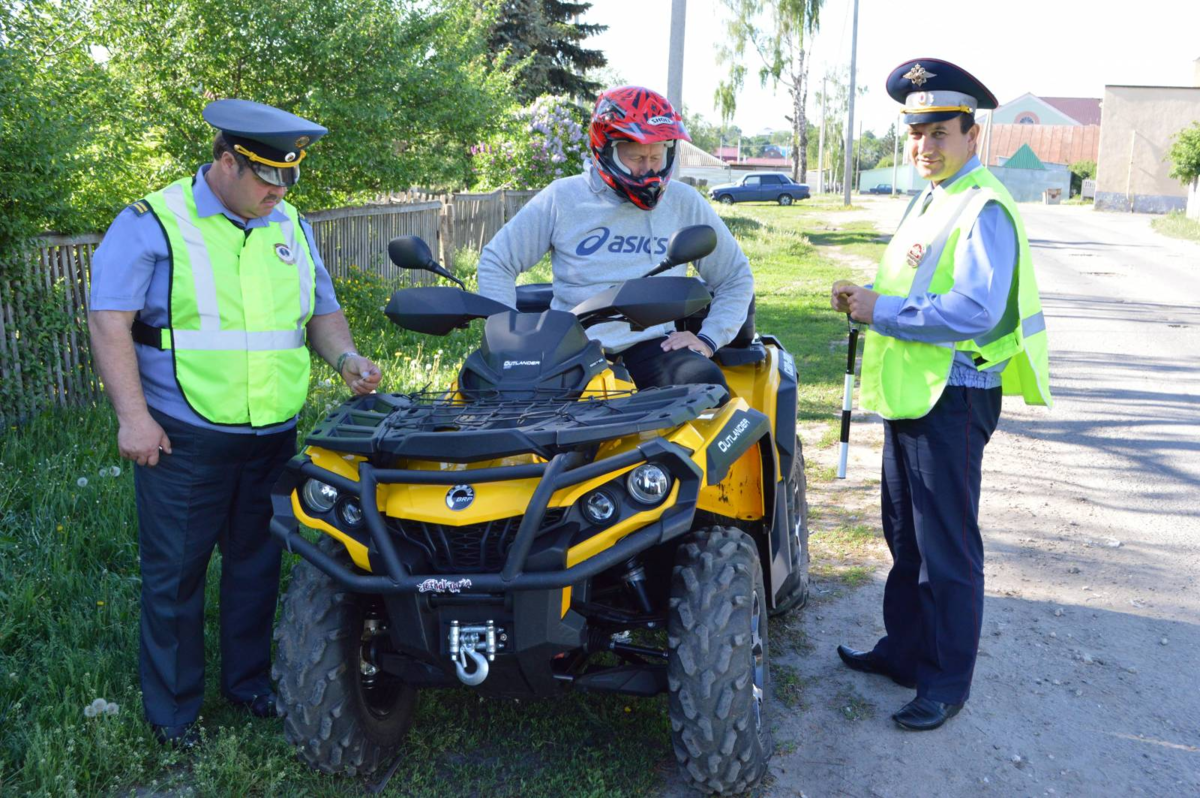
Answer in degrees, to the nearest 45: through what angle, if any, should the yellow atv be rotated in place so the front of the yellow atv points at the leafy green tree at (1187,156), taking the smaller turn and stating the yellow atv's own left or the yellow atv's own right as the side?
approximately 180°

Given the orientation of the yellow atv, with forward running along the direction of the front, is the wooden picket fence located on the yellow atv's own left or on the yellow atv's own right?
on the yellow atv's own right

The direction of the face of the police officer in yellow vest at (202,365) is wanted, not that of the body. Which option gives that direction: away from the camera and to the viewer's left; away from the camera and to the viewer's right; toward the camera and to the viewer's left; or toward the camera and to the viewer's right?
toward the camera and to the viewer's right

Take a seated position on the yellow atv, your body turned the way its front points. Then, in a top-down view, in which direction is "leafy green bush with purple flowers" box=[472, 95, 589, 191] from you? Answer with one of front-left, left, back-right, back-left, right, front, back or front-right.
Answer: back-right

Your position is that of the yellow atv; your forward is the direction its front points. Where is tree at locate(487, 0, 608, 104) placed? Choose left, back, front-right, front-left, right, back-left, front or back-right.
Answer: back-right

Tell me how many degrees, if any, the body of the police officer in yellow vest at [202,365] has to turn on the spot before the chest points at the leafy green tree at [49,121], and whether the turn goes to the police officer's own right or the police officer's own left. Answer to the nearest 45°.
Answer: approximately 135° to the police officer's own left

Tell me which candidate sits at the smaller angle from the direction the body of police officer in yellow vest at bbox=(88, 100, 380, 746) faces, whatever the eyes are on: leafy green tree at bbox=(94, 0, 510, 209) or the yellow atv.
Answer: the yellow atv

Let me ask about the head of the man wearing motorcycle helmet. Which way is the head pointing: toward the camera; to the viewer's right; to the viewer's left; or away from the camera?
toward the camera

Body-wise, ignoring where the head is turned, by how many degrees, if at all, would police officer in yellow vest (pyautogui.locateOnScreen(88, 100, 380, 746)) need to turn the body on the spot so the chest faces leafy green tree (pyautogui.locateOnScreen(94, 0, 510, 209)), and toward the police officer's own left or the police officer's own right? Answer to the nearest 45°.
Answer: approximately 135° to the police officer's own left

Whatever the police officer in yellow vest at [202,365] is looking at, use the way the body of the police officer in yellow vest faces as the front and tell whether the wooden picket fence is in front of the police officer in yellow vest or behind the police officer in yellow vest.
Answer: behind

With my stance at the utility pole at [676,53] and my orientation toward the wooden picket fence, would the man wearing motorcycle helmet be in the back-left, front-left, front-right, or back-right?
front-left

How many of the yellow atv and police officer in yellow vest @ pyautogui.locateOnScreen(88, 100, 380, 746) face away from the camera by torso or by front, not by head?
0

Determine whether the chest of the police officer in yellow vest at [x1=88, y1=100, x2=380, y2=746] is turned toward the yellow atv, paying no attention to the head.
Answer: yes

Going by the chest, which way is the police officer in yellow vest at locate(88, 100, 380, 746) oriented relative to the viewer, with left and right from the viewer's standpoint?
facing the viewer and to the right of the viewer

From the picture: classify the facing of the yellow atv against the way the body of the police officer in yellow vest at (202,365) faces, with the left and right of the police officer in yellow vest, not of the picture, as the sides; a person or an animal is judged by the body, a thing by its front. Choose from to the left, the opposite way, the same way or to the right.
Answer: to the right
